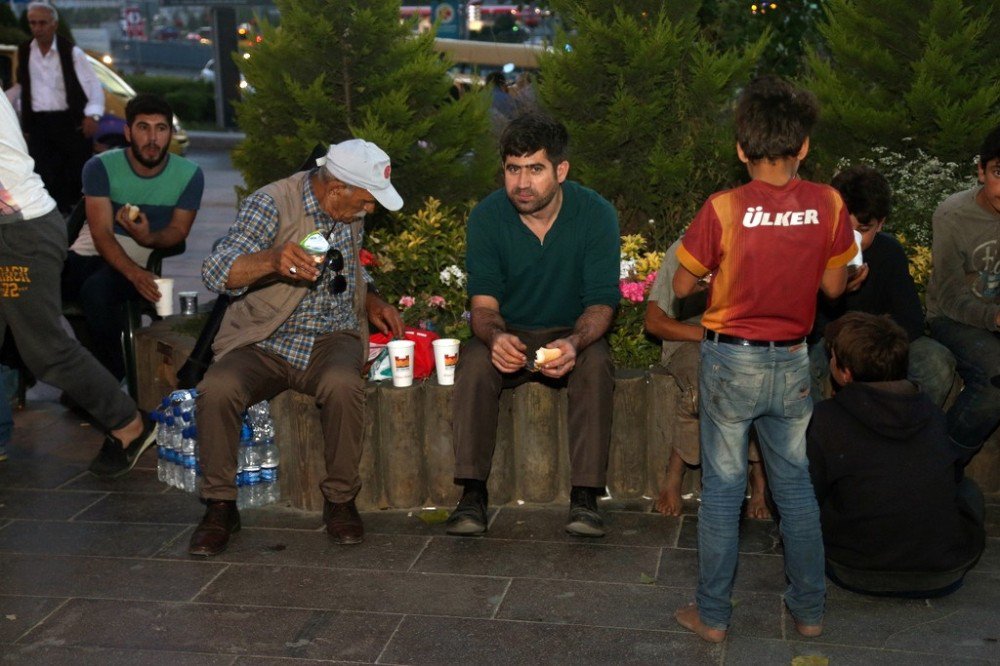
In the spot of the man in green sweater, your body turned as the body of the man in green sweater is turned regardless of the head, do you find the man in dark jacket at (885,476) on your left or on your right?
on your left

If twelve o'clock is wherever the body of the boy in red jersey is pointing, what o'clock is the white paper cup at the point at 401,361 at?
The white paper cup is roughly at 10 o'clock from the boy in red jersey.

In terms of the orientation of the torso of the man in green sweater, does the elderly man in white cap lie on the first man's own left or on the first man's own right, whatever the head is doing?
on the first man's own right

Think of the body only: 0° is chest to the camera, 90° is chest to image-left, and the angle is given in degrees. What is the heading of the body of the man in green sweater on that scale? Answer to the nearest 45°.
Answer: approximately 0°

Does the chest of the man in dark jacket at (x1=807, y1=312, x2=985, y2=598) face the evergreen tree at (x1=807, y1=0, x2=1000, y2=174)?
yes

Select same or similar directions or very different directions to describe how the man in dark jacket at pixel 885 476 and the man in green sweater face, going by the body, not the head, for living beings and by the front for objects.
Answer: very different directions

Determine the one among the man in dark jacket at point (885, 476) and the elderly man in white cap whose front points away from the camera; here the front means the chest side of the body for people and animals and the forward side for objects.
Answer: the man in dark jacket

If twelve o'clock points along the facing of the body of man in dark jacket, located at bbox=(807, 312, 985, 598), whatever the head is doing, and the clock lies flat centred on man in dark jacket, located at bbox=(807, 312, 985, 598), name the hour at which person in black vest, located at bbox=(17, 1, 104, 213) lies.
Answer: person in black vest, located at bbox=(17, 1, 104, 213) is roughly at 10 o'clock from man in dark jacket, located at bbox=(807, 312, 985, 598).

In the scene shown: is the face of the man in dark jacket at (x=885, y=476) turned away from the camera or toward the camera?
away from the camera

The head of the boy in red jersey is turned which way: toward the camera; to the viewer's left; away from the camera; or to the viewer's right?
away from the camera

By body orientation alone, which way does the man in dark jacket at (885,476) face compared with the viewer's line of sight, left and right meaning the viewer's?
facing away from the viewer

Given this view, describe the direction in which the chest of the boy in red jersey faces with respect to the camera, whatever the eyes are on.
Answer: away from the camera

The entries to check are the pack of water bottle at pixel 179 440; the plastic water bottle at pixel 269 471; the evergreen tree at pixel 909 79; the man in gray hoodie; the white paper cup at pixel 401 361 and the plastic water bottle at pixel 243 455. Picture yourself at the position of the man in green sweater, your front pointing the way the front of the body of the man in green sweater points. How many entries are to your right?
4

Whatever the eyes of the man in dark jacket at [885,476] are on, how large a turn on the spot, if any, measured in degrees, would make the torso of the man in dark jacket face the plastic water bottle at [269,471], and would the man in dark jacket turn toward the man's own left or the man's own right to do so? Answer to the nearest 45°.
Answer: approximately 90° to the man's own left

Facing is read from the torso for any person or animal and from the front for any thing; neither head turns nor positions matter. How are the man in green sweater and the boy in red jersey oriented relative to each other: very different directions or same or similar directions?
very different directions

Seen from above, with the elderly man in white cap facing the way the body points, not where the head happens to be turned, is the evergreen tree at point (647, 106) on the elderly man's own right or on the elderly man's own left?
on the elderly man's own left

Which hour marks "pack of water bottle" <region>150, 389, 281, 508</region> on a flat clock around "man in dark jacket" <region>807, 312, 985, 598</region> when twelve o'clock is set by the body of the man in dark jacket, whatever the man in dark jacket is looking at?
The pack of water bottle is roughly at 9 o'clock from the man in dark jacket.

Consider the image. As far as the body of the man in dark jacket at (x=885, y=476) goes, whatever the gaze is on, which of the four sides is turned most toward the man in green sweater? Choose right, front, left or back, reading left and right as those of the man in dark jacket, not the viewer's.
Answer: left
